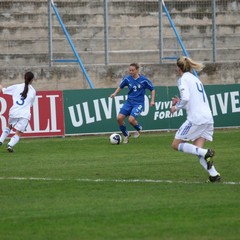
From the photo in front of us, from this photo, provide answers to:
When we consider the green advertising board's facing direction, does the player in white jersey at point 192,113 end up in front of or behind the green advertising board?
in front

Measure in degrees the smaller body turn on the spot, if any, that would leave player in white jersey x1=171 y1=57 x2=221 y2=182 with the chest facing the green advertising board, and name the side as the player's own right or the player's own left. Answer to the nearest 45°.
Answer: approximately 45° to the player's own right

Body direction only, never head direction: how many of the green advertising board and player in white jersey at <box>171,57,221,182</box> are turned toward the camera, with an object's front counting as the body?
1

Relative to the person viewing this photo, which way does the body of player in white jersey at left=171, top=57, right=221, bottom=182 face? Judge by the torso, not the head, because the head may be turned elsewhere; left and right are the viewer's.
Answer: facing away from the viewer and to the left of the viewer

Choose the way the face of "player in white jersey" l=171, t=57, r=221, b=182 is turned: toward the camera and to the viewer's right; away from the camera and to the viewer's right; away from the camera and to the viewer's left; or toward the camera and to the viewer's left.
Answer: away from the camera and to the viewer's left

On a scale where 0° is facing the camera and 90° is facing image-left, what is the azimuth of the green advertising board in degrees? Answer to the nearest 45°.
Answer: approximately 0°

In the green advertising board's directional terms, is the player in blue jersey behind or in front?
in front
